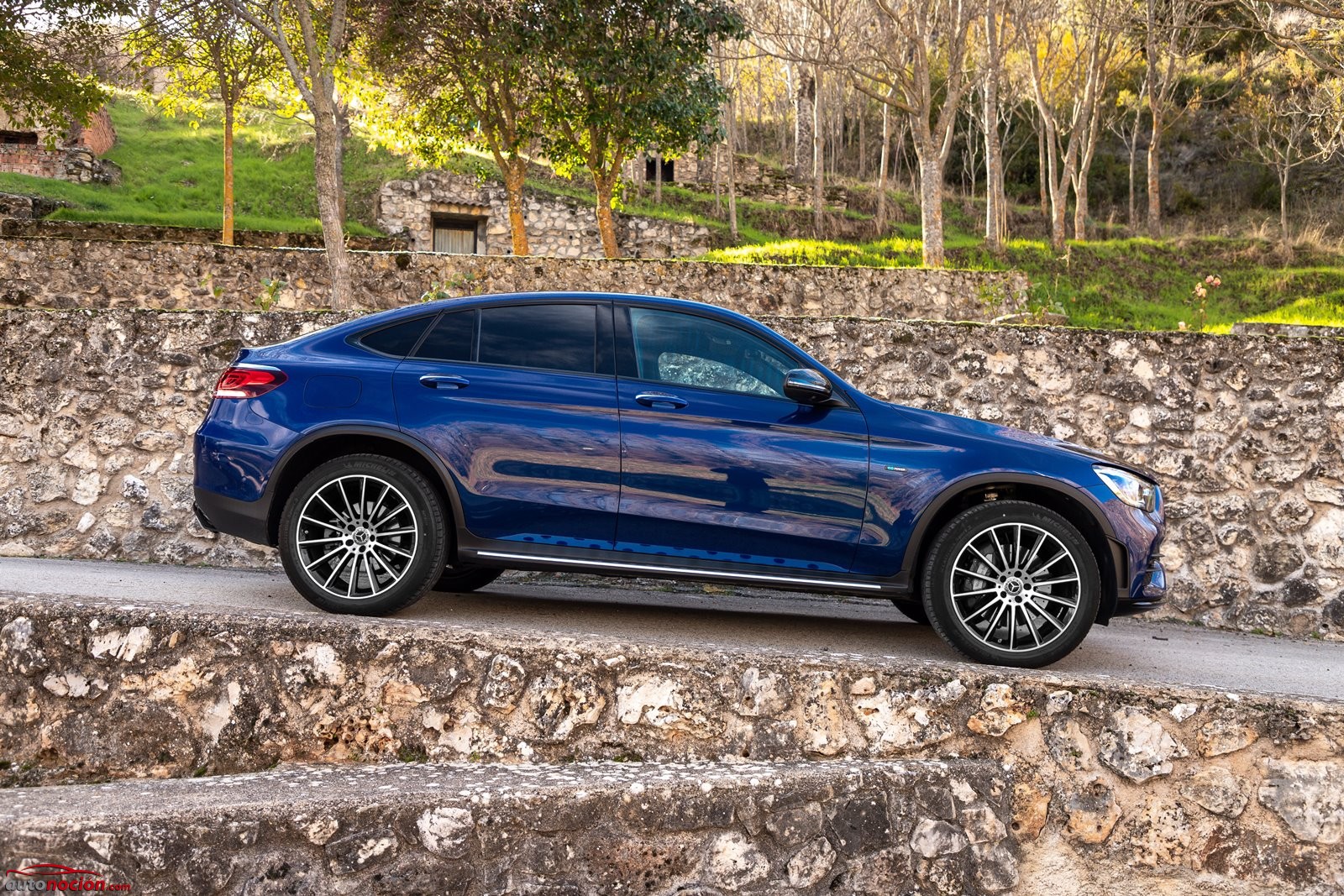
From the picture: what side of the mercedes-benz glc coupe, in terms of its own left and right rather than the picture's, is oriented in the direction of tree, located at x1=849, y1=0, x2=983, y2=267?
left

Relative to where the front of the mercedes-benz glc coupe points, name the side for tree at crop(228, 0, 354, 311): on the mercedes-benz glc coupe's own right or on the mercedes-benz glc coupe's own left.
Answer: on the mercedes-benz glc coupe's own left

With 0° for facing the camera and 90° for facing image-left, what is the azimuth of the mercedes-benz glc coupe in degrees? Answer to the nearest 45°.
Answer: approximately 270°

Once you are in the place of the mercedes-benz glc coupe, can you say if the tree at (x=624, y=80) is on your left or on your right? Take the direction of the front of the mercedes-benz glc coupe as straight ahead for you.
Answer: on your left

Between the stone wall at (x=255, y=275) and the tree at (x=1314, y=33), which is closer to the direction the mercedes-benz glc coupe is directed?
the tree

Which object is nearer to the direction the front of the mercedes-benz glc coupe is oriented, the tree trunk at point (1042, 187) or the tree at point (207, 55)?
the tree trunk
